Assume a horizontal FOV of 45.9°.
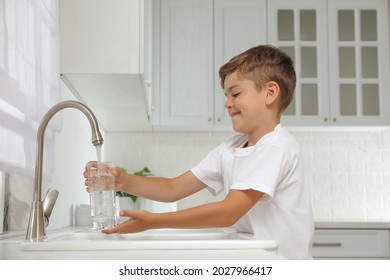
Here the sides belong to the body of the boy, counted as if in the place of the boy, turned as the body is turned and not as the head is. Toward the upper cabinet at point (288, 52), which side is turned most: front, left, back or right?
right

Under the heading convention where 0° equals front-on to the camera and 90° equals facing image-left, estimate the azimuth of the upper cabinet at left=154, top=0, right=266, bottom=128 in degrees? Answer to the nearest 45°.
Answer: approximately 0°

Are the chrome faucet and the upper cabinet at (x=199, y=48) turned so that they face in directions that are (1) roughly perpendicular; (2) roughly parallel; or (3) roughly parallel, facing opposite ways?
roughly perpendicular

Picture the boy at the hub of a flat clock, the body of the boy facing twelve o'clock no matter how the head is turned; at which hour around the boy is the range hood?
The range hood is roughly at 2 o'clock from the boy.

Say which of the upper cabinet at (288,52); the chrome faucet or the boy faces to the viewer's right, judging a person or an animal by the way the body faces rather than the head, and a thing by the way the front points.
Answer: the chrome faucet

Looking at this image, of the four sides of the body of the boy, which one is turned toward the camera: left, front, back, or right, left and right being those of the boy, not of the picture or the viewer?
left

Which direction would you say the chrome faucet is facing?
to the viewer's right
